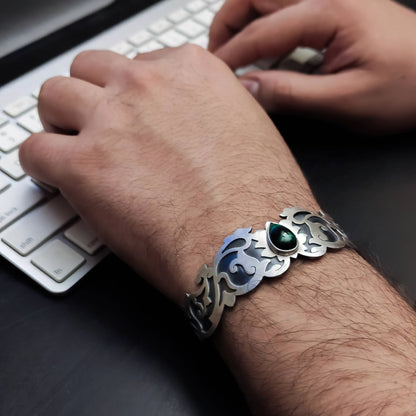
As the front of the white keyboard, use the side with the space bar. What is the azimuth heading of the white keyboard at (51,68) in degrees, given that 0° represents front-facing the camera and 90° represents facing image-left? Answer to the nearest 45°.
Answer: approximately 315°
